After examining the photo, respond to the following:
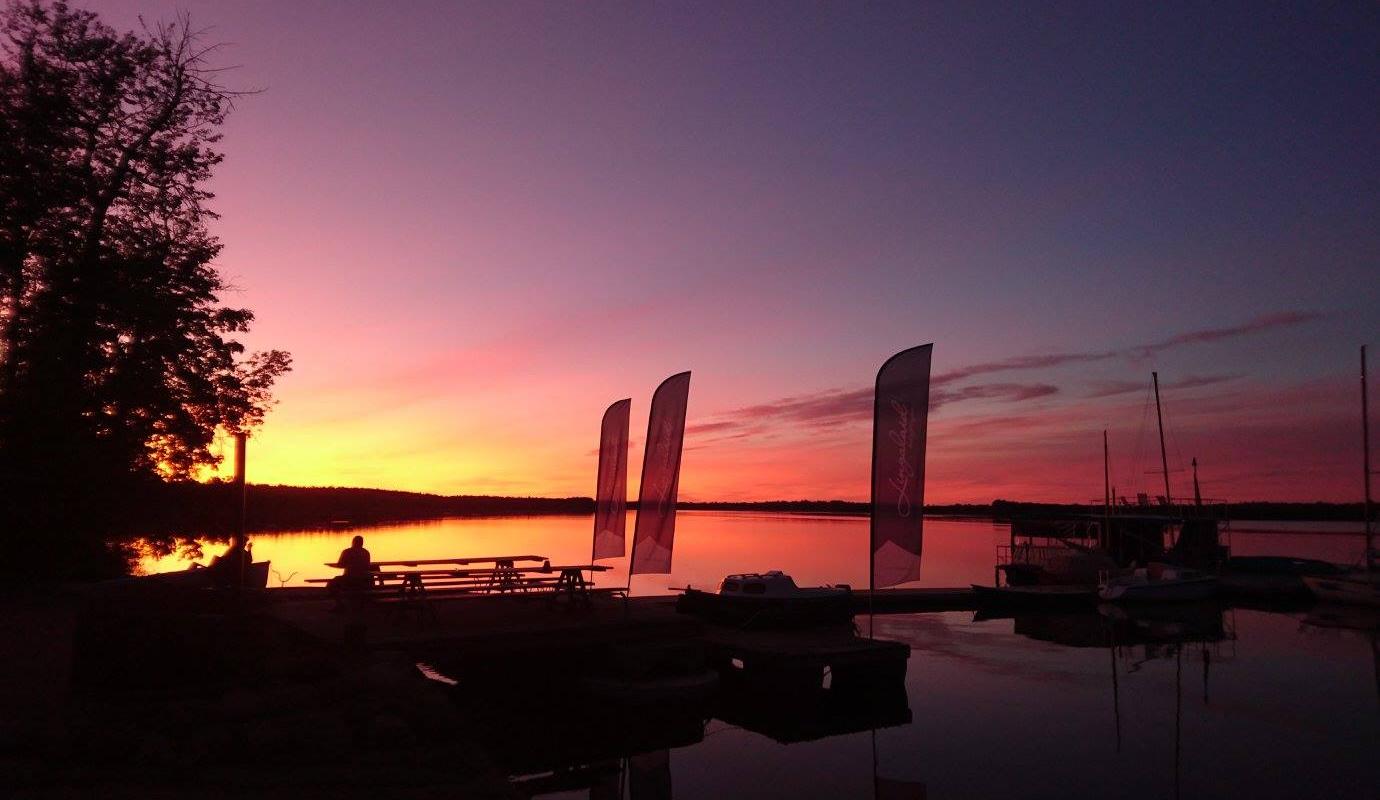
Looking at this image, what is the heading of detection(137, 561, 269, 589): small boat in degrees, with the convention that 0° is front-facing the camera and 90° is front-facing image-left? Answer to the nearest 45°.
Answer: approximately 90°

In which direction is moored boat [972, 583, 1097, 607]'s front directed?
to the viewer's left

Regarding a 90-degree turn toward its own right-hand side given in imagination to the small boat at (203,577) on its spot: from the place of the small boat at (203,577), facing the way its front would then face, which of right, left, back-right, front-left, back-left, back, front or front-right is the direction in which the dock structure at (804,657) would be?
right
